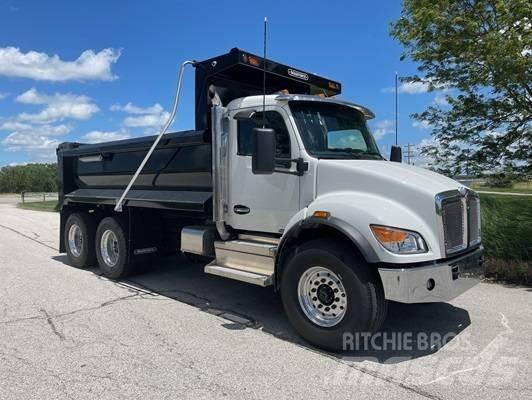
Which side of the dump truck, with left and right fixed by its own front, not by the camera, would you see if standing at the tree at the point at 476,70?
left

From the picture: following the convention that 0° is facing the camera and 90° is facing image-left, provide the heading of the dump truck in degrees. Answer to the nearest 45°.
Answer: approximately 315°
